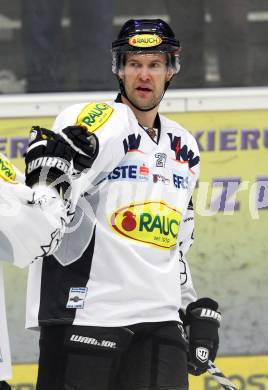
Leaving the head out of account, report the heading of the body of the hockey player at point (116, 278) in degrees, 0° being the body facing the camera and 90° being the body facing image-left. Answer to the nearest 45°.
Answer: approximately 315°
